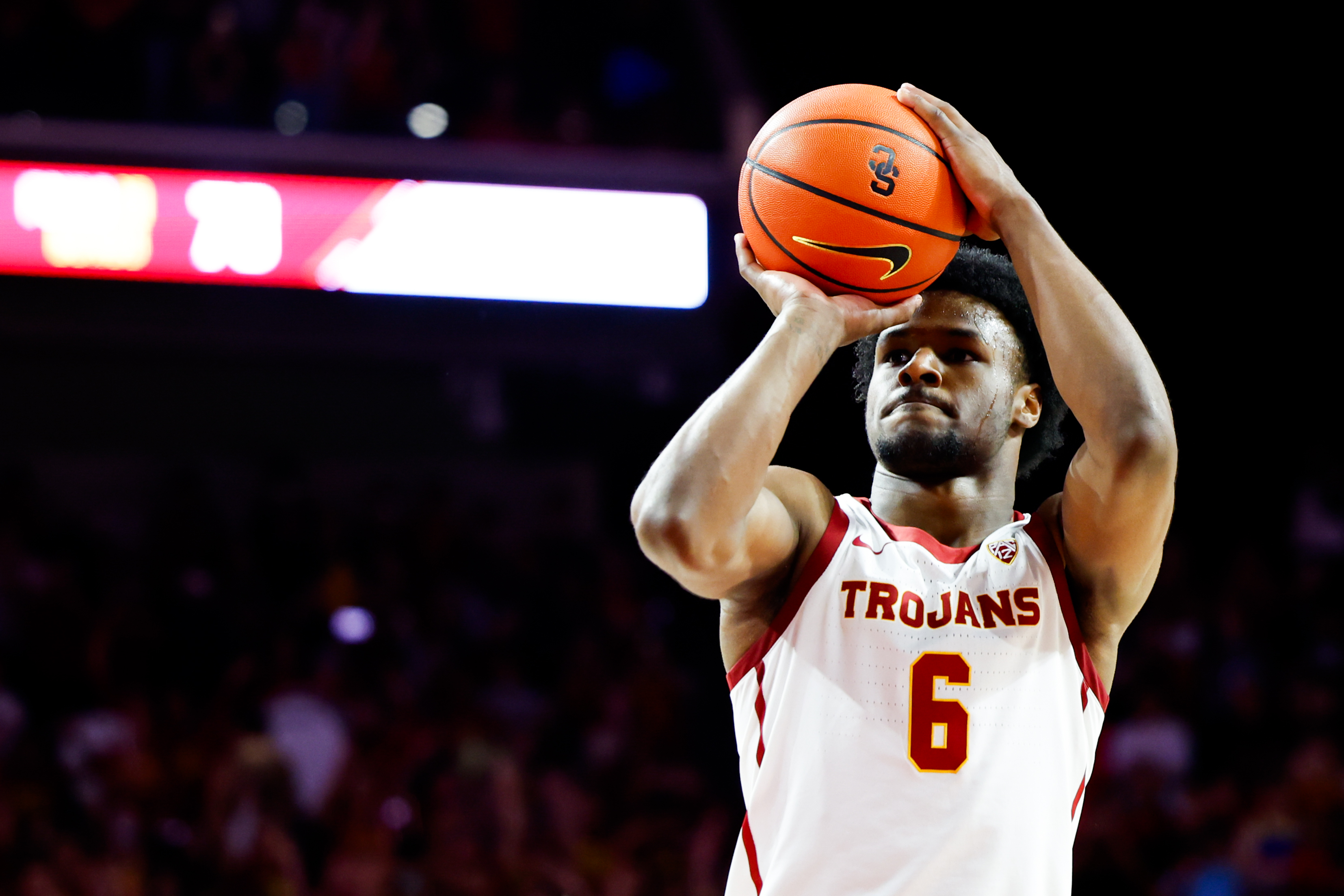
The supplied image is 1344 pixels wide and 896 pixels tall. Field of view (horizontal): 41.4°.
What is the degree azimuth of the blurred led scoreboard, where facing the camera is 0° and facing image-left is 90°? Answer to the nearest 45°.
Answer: approximately 0°

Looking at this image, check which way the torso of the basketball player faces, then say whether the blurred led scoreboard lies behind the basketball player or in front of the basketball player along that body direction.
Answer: behind

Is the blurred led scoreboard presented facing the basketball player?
yes

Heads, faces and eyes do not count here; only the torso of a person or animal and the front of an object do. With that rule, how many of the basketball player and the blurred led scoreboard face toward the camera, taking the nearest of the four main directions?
2

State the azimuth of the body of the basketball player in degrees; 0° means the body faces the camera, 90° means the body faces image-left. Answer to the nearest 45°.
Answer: approximately 0°
